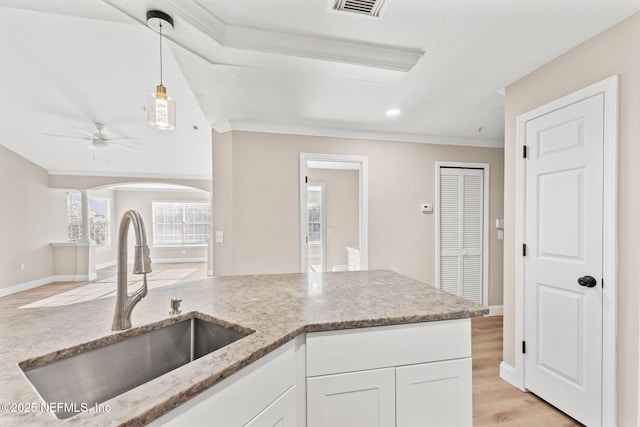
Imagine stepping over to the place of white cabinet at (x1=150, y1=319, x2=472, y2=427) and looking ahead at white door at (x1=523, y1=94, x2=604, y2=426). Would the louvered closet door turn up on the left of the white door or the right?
left

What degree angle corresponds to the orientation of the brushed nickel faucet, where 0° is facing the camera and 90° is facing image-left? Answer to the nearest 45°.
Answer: approximately 315°

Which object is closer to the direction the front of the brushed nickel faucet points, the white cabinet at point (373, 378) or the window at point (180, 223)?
the white cabinet

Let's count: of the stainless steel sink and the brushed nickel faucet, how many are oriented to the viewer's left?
0

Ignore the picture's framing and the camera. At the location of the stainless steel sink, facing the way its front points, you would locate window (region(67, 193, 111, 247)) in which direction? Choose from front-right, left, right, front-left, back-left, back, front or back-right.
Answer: back-left

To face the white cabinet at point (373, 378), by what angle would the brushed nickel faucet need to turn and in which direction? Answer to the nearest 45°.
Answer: approximately 45° to its left

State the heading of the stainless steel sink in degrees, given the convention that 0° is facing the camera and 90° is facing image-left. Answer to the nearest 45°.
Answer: approximately 315°

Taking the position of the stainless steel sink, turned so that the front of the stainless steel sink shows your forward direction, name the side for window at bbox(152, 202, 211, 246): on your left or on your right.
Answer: on your left

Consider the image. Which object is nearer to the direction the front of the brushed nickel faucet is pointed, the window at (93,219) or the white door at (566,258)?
the white door
